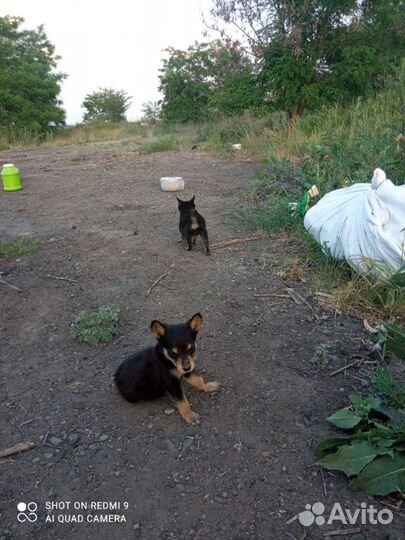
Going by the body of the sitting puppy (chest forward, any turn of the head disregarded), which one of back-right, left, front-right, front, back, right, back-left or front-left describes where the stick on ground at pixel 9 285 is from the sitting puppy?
back

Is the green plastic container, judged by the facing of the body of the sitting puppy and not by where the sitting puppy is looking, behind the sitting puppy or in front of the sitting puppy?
behind

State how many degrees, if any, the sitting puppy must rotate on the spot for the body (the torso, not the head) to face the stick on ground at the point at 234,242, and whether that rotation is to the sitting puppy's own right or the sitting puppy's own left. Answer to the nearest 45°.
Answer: approximately 135° to the sitting puppy's own left

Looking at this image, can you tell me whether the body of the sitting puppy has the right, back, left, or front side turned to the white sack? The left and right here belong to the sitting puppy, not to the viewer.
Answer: left

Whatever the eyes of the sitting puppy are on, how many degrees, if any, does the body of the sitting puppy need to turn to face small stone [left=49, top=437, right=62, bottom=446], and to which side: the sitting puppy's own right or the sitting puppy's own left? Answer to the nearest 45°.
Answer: approximately 135° to the sitting puppy's own right

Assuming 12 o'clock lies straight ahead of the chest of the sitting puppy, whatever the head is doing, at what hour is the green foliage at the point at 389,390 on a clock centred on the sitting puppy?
The green foliage is roughly at 11 o'clock from the sitting puppy.

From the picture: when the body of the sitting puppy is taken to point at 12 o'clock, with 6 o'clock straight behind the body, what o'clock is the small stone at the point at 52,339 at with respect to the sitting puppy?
The small stone is roughly at 6 o'clock from the sitting puppy.

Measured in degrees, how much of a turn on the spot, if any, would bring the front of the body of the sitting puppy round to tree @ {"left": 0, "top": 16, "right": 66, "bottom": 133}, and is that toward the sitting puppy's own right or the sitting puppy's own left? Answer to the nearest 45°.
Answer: approximately 135° to the sitting puppy's own left

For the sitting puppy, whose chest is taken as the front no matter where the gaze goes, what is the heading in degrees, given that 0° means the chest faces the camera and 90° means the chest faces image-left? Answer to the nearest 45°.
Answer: approximately 315°

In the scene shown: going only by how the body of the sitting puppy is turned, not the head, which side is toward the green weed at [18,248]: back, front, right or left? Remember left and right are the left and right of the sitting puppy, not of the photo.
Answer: back

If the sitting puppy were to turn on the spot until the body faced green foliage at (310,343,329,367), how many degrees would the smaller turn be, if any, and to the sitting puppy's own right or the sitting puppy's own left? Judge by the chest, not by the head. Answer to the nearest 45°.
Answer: approximately 45° to the sitting puppy's own left

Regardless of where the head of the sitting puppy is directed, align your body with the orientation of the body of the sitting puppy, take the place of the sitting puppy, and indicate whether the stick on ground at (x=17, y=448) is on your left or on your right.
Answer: on your right
